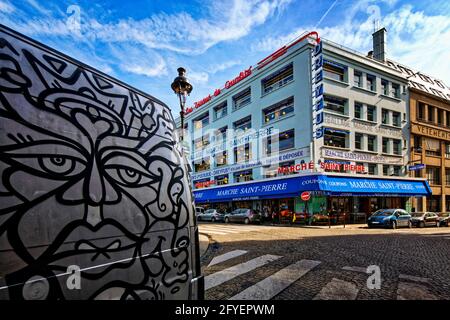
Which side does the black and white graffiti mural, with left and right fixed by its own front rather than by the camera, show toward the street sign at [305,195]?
left

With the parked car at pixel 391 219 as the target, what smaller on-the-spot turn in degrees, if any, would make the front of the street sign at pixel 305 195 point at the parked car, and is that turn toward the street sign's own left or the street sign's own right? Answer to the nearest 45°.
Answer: approximately 90° to the street sign's own left

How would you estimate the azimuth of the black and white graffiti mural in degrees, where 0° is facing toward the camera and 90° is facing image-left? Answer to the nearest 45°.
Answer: approximately 315°

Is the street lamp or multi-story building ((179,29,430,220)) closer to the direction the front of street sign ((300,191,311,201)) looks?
the street lamp

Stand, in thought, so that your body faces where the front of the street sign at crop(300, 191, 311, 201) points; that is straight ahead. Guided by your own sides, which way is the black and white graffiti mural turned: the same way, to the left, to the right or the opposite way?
to the left

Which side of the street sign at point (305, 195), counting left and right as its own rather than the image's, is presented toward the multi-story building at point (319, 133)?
back

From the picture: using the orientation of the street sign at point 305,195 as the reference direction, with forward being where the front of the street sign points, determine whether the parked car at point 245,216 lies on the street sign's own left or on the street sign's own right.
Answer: on the street sign's own right

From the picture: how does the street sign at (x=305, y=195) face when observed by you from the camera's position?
facing the viewer

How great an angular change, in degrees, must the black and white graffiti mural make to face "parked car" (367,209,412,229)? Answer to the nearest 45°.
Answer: approximately 90° to its left

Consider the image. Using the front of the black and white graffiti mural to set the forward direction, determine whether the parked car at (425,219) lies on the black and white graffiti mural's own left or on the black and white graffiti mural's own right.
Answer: on the black and white graffiti mural's own left

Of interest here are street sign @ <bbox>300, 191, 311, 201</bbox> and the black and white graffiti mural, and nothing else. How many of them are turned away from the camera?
0
